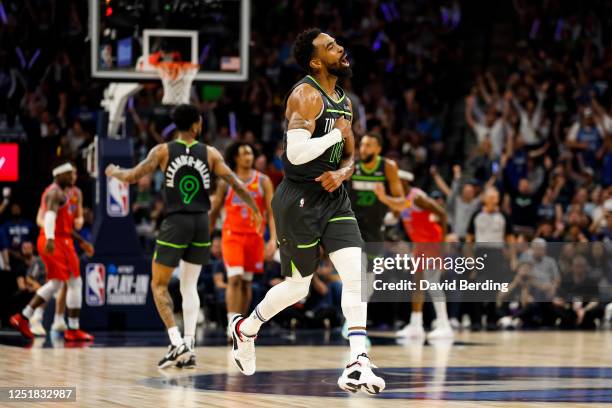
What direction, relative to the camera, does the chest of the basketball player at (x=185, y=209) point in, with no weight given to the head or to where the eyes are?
away from the camera

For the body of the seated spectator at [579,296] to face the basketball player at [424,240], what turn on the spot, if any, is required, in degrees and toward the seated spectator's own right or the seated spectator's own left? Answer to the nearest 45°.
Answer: approximately 45° to the seated spectator's own right

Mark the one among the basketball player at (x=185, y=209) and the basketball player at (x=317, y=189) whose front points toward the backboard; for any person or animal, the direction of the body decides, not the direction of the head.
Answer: the basketball player at (x=185, y=209)

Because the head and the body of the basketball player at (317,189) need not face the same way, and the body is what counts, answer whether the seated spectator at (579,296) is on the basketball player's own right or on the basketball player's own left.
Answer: on the basketball player's own left

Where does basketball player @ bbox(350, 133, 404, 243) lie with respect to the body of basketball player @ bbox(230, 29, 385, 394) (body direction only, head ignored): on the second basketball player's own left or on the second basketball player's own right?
on the second basketball player's own left

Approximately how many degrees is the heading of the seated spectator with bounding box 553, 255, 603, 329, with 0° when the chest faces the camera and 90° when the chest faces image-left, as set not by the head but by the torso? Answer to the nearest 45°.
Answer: approximately 0°

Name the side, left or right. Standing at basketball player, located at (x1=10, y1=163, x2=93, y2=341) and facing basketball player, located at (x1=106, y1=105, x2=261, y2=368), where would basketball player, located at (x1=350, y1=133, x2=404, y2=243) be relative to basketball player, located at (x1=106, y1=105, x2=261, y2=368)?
left

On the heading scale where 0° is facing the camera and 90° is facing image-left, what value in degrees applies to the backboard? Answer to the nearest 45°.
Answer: approximately 0°

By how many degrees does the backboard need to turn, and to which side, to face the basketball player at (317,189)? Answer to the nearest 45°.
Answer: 0° — it already faces them

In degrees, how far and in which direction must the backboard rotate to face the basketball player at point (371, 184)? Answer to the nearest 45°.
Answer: approximately 45° to its left

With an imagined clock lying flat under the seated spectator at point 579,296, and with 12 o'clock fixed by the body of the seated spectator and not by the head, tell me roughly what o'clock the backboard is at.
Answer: The backboard is roughly at 2 o'clock from the seated spectator.

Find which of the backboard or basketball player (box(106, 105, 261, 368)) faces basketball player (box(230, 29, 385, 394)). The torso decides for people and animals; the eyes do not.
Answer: the backboard

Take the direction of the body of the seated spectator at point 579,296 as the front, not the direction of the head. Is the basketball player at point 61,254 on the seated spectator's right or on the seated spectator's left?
on the seated spectator's right

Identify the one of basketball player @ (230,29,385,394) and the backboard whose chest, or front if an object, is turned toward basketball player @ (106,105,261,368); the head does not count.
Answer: the backboard
